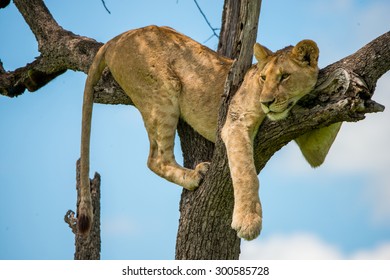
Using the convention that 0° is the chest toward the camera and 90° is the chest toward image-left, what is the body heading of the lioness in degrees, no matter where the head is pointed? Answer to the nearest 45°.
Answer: approximately 270°
